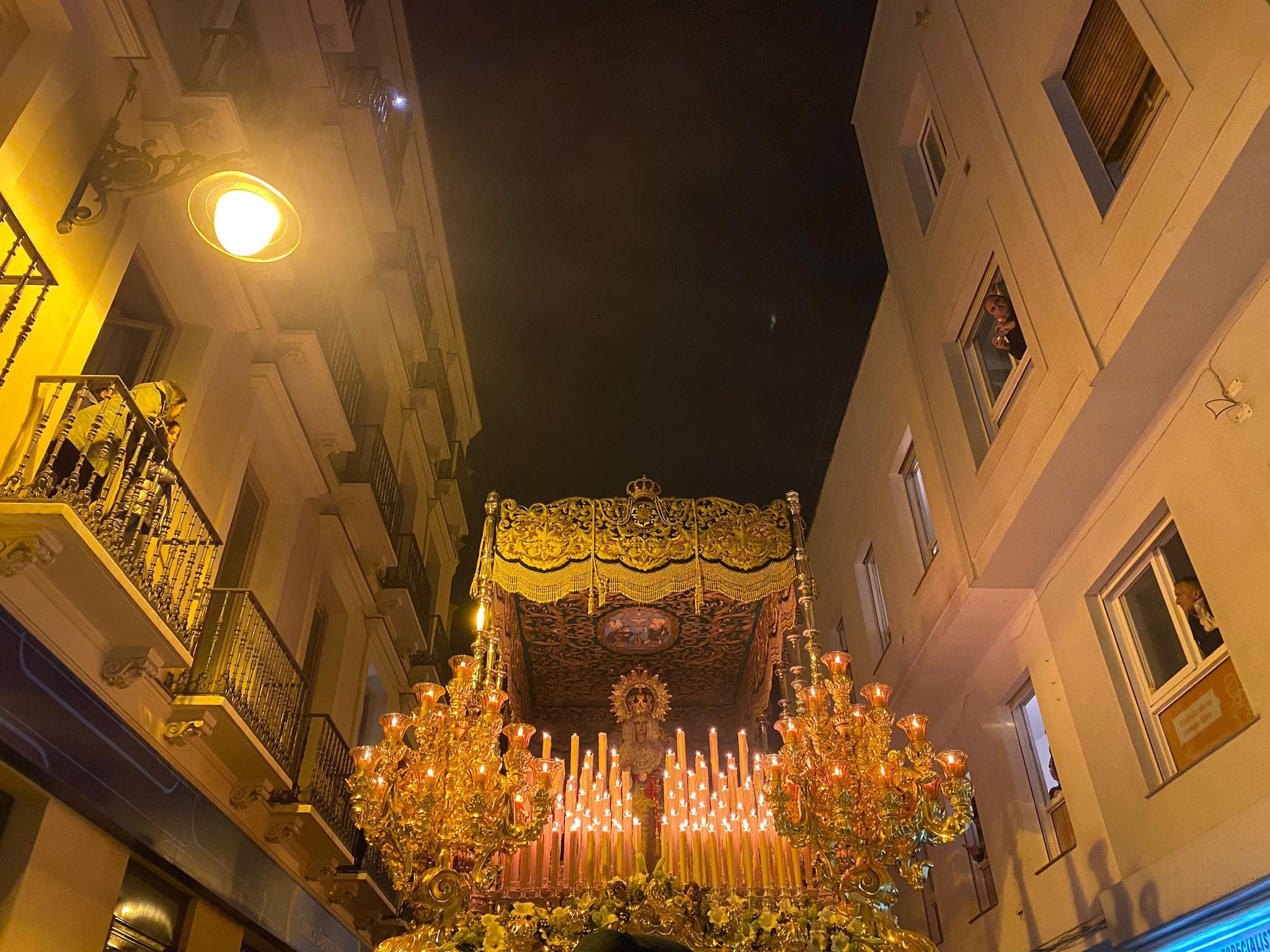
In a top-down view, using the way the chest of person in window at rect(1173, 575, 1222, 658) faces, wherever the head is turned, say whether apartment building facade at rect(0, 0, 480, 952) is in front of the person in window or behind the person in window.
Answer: in front

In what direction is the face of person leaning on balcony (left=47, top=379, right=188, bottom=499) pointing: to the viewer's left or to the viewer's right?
to the viewer's right

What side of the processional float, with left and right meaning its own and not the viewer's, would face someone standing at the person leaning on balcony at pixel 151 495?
right

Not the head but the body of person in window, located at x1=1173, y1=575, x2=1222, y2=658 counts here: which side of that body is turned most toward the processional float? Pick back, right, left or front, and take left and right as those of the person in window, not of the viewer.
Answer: front

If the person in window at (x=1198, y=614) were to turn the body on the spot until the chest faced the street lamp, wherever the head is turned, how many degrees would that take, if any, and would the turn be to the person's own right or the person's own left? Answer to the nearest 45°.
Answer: approximately 45° to the person's own left

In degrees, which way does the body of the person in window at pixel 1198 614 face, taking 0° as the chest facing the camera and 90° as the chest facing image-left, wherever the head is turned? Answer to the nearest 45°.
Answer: approximately 90°

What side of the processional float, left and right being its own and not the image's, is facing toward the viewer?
front

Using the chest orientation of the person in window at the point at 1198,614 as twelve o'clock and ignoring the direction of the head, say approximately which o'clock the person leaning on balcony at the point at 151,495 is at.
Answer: The person leaning on balcony is roughly at 11 o'clock from the person in window.

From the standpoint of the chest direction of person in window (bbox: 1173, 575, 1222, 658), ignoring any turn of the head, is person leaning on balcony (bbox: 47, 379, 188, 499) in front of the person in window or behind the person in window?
in front

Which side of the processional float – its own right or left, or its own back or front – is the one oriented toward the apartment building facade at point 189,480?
right

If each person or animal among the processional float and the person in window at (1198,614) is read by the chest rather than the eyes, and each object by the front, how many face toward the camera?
1

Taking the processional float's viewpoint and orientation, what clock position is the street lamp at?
The street lamp is roughly at 1 o'clock from the processional float.

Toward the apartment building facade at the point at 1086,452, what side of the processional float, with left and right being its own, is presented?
left
